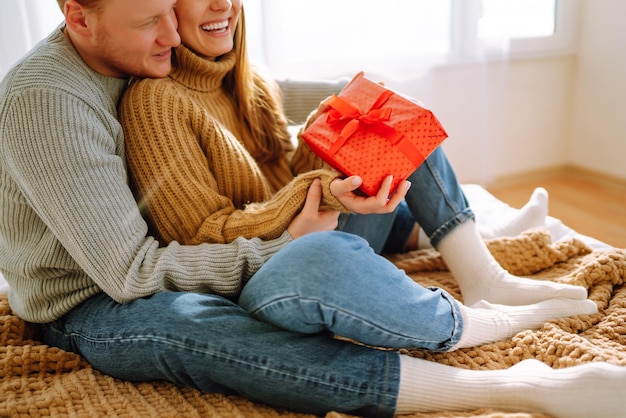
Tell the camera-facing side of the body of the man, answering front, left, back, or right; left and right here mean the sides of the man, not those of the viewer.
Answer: right

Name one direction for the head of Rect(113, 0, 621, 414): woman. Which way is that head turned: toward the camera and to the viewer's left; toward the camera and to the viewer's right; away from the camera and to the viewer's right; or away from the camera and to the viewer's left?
toward the camera and to the viewer's right

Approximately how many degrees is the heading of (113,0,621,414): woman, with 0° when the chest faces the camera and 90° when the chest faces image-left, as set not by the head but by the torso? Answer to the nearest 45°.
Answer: approximately 315°

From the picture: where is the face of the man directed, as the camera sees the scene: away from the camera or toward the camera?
toward the camera

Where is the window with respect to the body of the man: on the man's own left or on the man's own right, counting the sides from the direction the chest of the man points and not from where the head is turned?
on the man's own left
